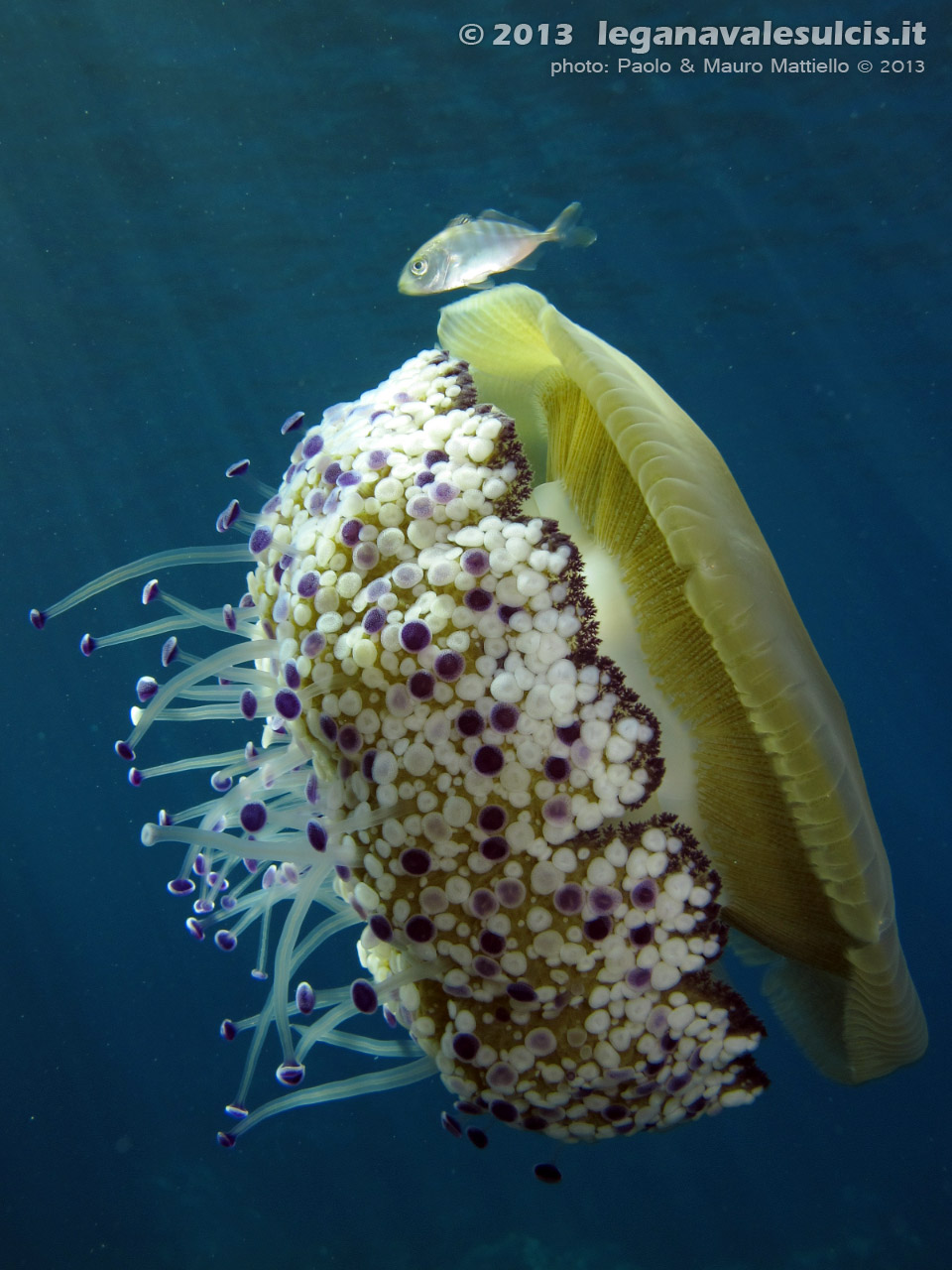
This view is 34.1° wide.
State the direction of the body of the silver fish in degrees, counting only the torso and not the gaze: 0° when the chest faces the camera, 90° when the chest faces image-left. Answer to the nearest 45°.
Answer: approximately 90°
